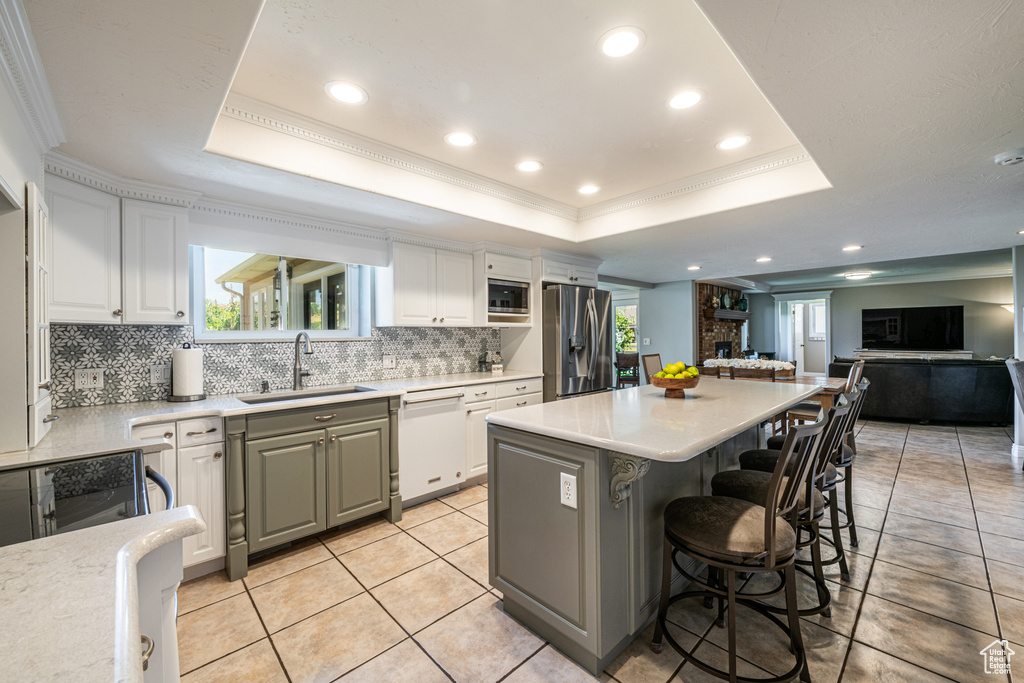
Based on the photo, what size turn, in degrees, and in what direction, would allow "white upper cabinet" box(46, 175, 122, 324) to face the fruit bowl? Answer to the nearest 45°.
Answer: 0° — it already faces it

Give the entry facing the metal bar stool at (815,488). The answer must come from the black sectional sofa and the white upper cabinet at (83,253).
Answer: the white upper cabinet

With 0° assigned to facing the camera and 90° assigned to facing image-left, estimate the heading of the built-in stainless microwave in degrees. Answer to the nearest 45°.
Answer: approximately 315°

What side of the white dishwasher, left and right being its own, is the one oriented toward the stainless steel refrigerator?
left

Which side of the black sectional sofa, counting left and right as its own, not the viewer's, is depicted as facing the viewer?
back

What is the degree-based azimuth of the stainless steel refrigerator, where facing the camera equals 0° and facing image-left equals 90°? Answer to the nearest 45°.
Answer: approximately 315°

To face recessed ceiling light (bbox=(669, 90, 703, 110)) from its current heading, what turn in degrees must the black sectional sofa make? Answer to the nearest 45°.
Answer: approximately 180°

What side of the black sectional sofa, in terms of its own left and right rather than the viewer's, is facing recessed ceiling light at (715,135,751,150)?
back

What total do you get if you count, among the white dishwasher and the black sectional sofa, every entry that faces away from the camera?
1

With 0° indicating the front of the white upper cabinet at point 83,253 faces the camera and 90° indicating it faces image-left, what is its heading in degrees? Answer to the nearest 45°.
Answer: approximately 315°
